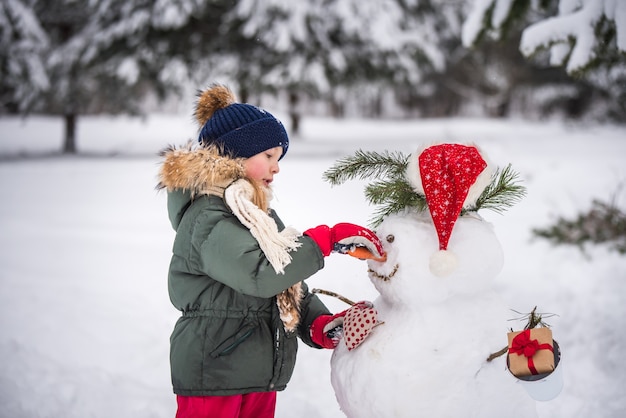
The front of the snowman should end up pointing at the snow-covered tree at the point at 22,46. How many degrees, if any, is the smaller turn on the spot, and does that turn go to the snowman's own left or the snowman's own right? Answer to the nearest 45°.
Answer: approximately 45° to the snowman's own right

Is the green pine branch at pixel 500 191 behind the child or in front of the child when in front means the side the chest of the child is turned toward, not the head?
in front

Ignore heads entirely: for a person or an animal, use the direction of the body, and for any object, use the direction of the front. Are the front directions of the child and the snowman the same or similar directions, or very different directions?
very different directions

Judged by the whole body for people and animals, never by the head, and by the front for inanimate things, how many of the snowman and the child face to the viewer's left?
1

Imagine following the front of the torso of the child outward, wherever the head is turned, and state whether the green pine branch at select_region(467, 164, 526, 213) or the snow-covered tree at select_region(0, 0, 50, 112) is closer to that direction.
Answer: the green pine branch

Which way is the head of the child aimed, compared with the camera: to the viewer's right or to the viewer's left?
to the viewer's right

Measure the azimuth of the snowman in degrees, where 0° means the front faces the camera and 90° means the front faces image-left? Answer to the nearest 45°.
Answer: approximately 90°

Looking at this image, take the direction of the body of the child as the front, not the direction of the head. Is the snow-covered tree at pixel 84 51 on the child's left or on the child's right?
on the child's left

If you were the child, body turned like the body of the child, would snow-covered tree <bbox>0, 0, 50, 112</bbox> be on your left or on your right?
on your left

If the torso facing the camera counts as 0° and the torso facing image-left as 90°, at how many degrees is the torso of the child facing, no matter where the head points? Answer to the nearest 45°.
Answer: approximately 270°
